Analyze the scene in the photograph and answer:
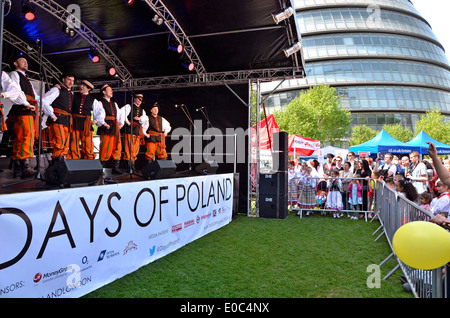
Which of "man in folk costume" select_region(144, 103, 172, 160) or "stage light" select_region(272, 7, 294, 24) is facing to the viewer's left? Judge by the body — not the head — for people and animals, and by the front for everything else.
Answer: the stage light

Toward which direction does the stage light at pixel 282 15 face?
to the viewer's left

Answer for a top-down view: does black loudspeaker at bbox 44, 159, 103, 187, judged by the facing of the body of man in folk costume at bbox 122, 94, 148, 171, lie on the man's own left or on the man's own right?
on the man's own right

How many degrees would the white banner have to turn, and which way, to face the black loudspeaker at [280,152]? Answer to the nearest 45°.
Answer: approximately 90° to its left

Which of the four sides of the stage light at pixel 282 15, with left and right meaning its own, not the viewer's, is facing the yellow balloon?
left
